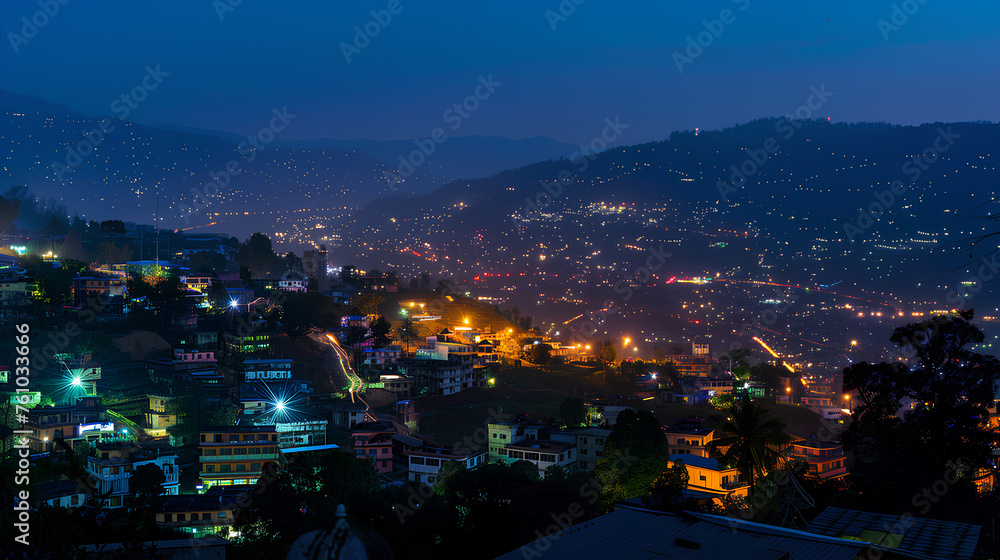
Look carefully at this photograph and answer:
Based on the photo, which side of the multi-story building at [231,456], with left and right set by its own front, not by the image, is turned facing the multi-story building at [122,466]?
right

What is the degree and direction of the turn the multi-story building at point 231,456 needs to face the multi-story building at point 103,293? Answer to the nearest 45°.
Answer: approximately 180°

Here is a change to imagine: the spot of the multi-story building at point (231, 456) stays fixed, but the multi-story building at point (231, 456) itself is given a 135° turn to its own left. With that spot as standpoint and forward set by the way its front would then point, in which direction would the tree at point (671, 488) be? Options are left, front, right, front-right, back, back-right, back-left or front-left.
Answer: right

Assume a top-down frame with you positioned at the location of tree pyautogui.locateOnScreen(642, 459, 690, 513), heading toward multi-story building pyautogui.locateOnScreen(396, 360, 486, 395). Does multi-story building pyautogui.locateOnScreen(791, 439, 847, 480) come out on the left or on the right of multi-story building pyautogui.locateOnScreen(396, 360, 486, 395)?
right

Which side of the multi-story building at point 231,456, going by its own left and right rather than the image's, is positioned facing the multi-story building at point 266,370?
back

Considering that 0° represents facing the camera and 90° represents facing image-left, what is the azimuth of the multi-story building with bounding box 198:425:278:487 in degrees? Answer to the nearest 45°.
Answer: approximately 0°

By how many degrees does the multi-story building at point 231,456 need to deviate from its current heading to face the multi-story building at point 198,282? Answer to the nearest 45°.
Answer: approximately 180°

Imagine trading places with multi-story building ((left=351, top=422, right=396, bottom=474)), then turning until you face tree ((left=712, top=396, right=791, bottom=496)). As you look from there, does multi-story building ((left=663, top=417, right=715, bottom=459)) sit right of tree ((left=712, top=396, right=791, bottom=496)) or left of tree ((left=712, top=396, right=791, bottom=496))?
left

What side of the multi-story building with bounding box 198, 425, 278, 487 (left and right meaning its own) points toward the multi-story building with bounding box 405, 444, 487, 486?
left

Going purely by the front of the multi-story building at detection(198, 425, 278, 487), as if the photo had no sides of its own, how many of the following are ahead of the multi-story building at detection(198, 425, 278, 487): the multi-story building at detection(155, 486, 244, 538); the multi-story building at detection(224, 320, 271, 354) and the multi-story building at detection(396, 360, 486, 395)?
1

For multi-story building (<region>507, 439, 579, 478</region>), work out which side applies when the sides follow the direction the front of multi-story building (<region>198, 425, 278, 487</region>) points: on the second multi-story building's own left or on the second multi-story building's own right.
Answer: on the second multi-story building's own left

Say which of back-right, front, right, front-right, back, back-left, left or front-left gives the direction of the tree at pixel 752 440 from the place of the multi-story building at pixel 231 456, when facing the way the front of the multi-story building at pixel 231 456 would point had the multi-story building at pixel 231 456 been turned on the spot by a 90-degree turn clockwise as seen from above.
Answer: back-left

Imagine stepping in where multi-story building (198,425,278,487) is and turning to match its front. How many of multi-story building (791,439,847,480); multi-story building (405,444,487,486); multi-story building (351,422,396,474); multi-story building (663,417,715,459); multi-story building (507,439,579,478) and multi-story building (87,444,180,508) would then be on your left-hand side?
5

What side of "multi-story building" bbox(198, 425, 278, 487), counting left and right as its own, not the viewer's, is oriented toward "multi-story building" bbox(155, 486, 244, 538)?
front

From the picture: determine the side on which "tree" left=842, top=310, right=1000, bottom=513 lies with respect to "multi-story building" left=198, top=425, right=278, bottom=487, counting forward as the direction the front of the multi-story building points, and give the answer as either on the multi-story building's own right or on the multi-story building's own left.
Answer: on the multi-story building's own left

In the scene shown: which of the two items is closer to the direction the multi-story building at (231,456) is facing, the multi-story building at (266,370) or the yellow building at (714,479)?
the yellow building

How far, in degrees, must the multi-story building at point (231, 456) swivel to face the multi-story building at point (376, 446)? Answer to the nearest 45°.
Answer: approximately 90° to its left

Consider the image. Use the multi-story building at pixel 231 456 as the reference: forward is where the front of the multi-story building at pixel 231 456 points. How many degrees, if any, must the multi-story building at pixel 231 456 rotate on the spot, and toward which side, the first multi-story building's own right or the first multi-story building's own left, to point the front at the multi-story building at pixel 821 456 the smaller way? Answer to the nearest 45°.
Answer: approximately 90° to the first multi-story building's own left
